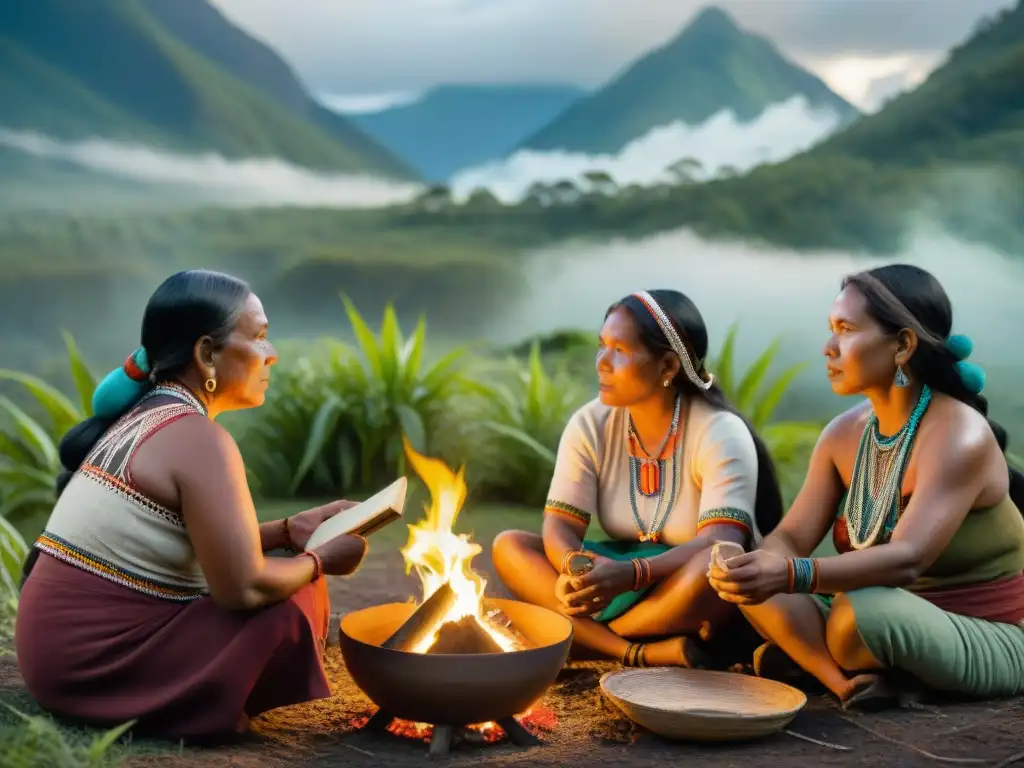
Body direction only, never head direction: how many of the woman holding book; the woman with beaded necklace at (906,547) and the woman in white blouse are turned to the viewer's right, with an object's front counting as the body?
1

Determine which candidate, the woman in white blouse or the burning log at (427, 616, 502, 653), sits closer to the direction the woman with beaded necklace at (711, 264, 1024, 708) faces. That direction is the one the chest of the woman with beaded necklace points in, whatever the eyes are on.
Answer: the burning log

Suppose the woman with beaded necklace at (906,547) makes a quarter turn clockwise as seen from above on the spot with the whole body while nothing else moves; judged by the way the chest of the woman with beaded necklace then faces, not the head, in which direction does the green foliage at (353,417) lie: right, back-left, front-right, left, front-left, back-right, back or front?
front

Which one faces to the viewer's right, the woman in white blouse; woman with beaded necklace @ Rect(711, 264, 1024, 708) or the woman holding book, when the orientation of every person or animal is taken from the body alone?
the woman holding book

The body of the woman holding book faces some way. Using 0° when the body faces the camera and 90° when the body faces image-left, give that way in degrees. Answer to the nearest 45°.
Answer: approximately 270°

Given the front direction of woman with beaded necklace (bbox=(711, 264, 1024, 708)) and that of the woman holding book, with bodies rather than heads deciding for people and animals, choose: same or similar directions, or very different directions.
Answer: very different directions

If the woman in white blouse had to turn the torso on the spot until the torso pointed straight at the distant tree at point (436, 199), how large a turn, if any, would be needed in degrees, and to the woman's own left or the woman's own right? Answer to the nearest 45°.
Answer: approximately 135° to the woman's own right

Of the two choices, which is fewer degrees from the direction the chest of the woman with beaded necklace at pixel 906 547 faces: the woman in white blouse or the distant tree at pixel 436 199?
the woman in white blouse

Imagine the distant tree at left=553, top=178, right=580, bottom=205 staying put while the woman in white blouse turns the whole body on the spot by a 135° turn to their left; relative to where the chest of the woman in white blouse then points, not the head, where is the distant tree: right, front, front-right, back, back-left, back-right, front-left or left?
left

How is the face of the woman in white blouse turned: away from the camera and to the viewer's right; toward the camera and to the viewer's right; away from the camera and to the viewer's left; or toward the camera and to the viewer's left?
toward the camera and to the viewer's left

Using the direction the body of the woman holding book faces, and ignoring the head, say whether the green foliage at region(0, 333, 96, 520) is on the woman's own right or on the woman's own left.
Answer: on the woman's own left

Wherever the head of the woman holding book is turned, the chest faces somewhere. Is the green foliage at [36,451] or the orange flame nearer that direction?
the orange flame

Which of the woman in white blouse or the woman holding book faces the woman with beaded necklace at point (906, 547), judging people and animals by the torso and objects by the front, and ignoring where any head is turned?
the woman holding book
